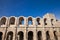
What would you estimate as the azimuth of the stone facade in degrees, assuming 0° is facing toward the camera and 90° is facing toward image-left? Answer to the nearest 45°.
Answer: approximately 0°
